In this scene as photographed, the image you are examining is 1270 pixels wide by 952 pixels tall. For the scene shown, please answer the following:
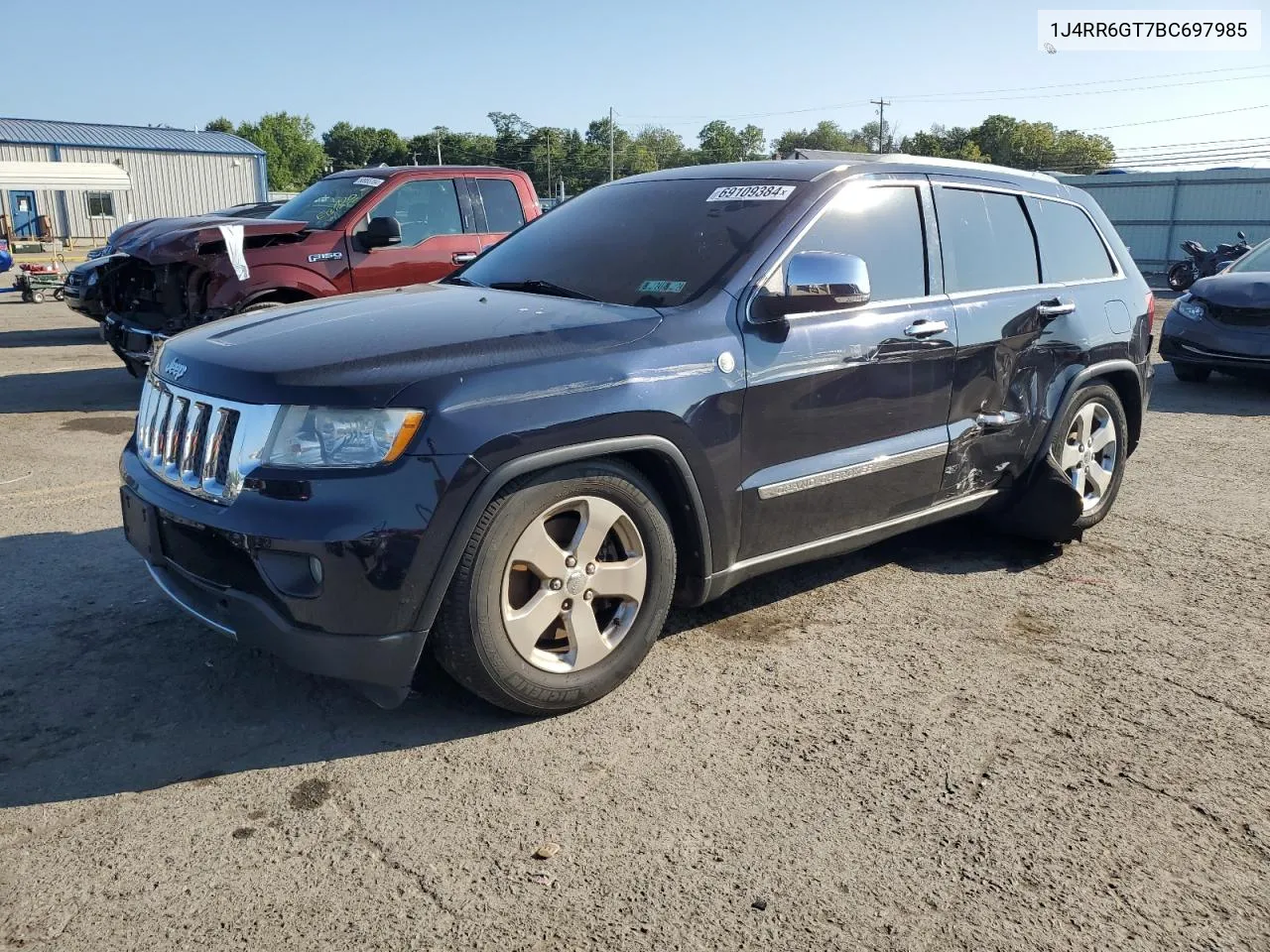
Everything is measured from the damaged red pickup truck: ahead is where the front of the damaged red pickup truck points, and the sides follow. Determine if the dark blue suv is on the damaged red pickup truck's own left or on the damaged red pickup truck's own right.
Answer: on the damaged red pickup truck's own left

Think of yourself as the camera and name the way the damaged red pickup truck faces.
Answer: facing the viewer and to the left of the viewer

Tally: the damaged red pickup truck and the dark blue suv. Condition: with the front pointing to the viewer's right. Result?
0

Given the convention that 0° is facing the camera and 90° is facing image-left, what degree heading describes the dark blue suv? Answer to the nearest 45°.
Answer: approximately 45°

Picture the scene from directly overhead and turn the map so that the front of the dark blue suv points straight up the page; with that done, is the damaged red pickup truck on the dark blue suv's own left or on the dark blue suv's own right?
on the dark blue suv's own right

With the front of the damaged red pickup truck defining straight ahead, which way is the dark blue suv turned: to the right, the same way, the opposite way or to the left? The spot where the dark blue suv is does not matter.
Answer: the same way
